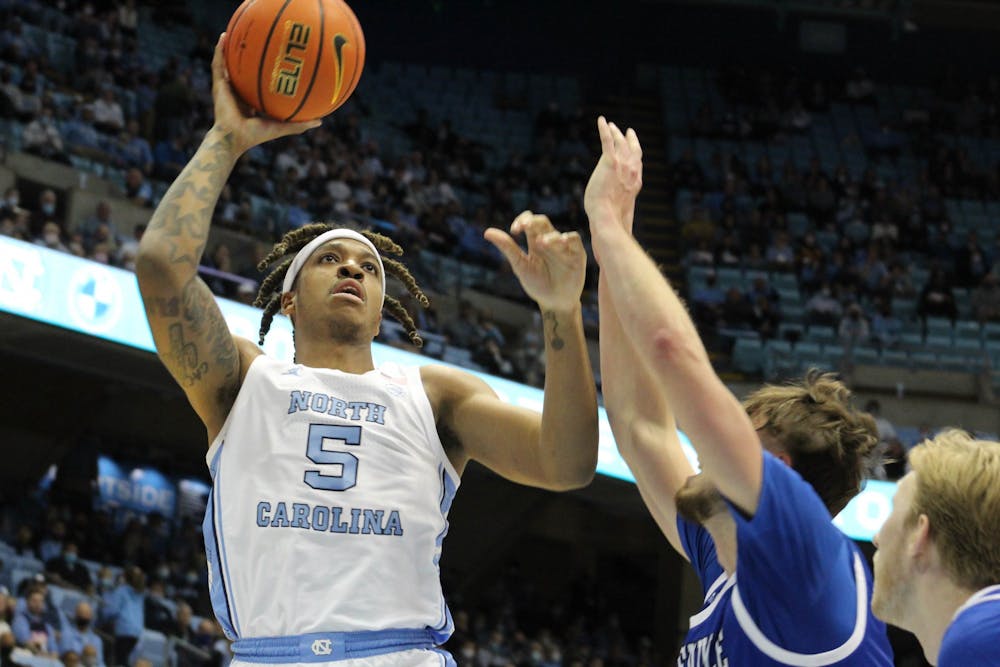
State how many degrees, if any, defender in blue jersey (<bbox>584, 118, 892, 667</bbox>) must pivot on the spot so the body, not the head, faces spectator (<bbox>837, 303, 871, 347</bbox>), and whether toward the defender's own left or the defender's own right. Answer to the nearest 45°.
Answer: approximately 90° to the defender's own right

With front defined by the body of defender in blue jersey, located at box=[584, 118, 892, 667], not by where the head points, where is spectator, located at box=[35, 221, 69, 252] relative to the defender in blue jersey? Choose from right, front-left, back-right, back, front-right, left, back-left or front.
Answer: front-right

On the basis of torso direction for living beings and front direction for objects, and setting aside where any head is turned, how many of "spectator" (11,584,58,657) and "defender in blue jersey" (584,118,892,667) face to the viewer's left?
1

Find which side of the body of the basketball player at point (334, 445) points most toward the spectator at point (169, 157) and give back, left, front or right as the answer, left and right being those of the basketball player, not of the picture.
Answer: back

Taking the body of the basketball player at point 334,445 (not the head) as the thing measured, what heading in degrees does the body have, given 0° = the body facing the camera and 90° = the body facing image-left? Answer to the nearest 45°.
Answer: approximately 0°

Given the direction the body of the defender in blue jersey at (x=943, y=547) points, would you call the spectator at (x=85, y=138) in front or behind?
in front

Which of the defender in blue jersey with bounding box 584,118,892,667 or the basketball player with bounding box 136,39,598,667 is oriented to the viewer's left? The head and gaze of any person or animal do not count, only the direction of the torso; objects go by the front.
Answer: the defender in blue jersey

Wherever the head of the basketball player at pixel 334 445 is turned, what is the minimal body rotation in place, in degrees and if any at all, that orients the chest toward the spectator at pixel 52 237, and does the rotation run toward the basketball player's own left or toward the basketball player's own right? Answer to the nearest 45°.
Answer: approximately 180°

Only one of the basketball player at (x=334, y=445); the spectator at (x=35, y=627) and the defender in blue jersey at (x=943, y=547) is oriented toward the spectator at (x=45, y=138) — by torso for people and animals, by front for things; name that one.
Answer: the defender in blue jersey

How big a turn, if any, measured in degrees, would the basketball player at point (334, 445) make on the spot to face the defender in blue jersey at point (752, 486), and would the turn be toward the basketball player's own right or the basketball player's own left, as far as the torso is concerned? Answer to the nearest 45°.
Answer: approximately 45° to the basketball player's own left
